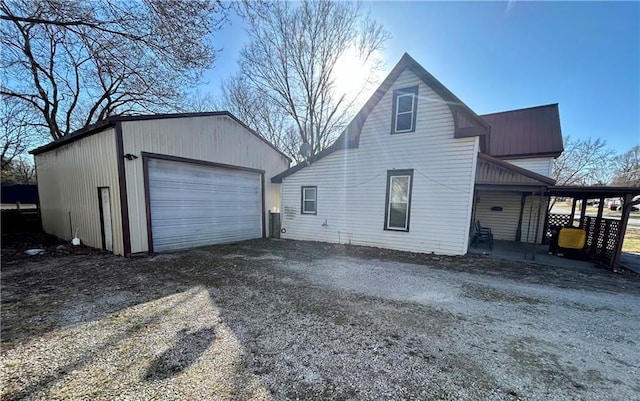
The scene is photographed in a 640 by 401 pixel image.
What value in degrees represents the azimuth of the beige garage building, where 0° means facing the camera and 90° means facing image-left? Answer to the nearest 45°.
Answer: approximately 315°

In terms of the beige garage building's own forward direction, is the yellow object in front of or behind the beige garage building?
in front

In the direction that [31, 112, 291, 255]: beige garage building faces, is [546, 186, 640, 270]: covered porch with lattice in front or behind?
in front

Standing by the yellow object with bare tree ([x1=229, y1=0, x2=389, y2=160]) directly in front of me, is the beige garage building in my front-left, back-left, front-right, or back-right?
front-left
